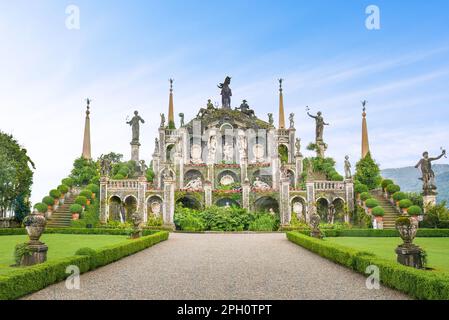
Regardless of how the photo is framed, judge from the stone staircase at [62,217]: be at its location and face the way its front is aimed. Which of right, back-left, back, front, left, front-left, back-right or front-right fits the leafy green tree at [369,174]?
left

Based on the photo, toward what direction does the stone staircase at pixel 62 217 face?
toward the camera

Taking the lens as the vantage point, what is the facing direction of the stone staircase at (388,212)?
facing the viewer

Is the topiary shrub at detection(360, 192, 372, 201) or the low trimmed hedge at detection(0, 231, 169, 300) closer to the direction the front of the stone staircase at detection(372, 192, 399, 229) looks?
the low trimmed hedge

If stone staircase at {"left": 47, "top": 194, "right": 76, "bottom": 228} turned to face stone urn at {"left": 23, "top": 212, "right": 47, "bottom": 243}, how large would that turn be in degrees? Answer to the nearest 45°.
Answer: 0° — it already faces it

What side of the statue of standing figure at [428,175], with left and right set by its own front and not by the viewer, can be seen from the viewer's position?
front

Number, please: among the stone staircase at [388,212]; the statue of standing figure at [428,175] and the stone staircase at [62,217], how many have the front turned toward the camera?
3

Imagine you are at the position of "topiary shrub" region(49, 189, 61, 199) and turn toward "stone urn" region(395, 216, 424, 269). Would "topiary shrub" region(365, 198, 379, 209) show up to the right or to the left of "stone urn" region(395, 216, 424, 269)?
left

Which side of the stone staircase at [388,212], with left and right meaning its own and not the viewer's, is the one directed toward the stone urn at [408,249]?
front

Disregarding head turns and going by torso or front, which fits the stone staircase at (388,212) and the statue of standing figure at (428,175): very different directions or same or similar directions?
same or similar directions

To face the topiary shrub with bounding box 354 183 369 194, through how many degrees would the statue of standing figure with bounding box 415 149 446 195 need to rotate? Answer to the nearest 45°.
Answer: approximately 90° to its right
